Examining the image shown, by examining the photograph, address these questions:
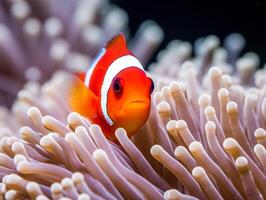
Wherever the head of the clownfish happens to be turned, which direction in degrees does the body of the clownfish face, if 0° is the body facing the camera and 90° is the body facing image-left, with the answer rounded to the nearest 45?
approximately 315°

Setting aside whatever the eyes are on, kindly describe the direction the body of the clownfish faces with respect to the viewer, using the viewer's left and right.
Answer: facing the viewer and to the right of the viewer
